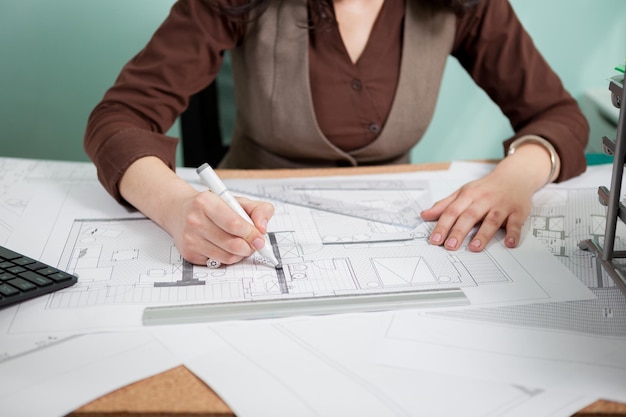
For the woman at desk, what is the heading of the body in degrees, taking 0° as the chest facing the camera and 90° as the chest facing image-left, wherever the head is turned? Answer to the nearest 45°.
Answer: approximately 0°

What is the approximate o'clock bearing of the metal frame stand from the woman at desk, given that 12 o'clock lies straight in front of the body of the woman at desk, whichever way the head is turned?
The metal frame stand is roughly at 11 o'clock from the woman at desk.

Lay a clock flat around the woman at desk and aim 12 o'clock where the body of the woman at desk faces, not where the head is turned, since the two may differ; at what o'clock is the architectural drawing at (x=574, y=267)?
The architectural drawing is roughly at 11 o'clock from the woman at desk.

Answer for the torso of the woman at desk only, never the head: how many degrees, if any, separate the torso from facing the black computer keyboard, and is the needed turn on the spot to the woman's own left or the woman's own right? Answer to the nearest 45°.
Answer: approximately 45° to the woman's own right
